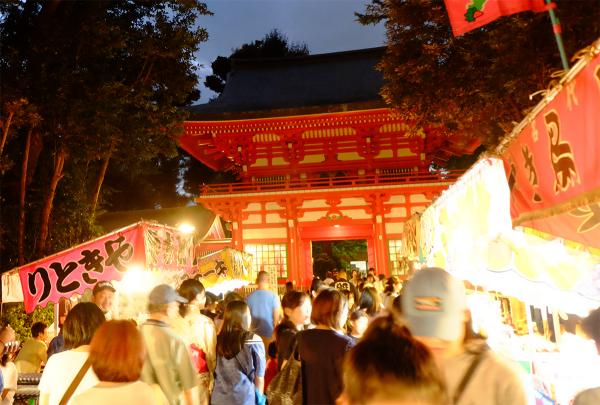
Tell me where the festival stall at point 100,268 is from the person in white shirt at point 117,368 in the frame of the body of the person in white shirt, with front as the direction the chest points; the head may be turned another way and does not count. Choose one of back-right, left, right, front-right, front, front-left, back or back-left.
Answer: front

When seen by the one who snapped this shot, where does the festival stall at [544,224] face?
facing the viewer and to the left of the viewer

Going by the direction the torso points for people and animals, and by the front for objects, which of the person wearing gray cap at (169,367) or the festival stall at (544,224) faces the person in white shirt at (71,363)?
the festival stall

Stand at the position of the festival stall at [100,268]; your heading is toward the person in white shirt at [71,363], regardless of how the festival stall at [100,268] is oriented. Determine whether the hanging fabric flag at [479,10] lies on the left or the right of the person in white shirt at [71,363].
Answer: left

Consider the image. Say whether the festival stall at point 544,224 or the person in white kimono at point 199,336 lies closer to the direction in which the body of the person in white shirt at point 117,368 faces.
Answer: the person in white kimono

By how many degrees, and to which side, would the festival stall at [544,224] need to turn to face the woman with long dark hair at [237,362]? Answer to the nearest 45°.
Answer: approximately 45° to its right

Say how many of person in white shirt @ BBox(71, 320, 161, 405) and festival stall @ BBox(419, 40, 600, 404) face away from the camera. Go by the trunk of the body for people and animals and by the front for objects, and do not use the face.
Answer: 1

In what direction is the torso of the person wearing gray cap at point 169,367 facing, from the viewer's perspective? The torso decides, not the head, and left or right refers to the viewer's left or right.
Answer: facing away from the viewer and to the right of the viewer

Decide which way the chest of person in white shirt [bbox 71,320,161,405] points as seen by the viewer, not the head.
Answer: away from the camera

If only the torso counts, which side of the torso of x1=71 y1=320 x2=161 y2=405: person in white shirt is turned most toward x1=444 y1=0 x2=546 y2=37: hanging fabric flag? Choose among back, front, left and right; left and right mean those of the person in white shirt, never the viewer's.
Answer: right

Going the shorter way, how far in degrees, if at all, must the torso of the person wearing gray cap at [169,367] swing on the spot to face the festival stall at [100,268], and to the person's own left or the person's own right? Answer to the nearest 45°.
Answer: approximately 45° to the person's own left

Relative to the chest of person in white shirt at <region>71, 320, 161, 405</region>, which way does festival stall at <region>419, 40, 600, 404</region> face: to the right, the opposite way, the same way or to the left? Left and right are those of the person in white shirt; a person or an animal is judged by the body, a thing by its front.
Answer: to the left

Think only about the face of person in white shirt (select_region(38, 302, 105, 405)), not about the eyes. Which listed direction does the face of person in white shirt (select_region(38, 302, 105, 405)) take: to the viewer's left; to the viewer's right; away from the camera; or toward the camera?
away from the camera

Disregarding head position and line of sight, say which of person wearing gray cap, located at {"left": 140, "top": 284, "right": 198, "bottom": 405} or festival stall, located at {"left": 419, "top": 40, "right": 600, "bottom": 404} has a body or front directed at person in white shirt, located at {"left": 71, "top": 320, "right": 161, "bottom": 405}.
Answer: the festival stall

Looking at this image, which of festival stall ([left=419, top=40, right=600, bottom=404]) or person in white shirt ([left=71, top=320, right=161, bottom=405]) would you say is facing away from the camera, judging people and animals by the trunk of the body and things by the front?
the person in white shirt

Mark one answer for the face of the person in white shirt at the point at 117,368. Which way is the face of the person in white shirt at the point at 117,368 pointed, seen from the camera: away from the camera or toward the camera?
away from the camera
